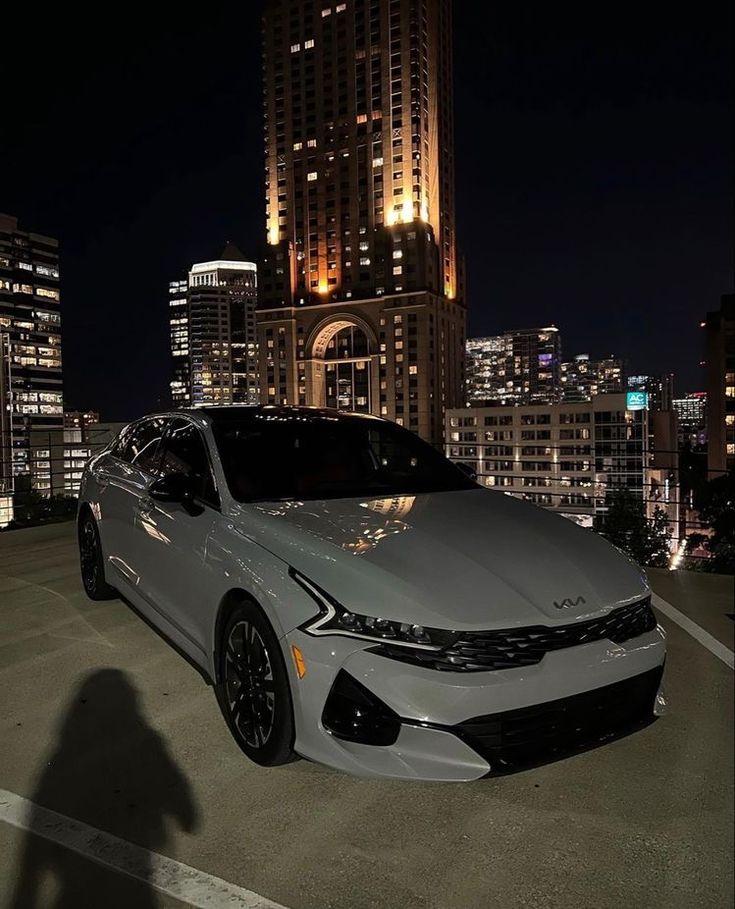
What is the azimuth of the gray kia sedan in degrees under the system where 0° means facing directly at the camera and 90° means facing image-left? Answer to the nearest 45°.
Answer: approximately 315°

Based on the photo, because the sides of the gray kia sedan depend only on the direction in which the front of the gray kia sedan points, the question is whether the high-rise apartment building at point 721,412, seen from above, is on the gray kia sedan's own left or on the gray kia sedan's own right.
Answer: on the gray kia sedan's own left
